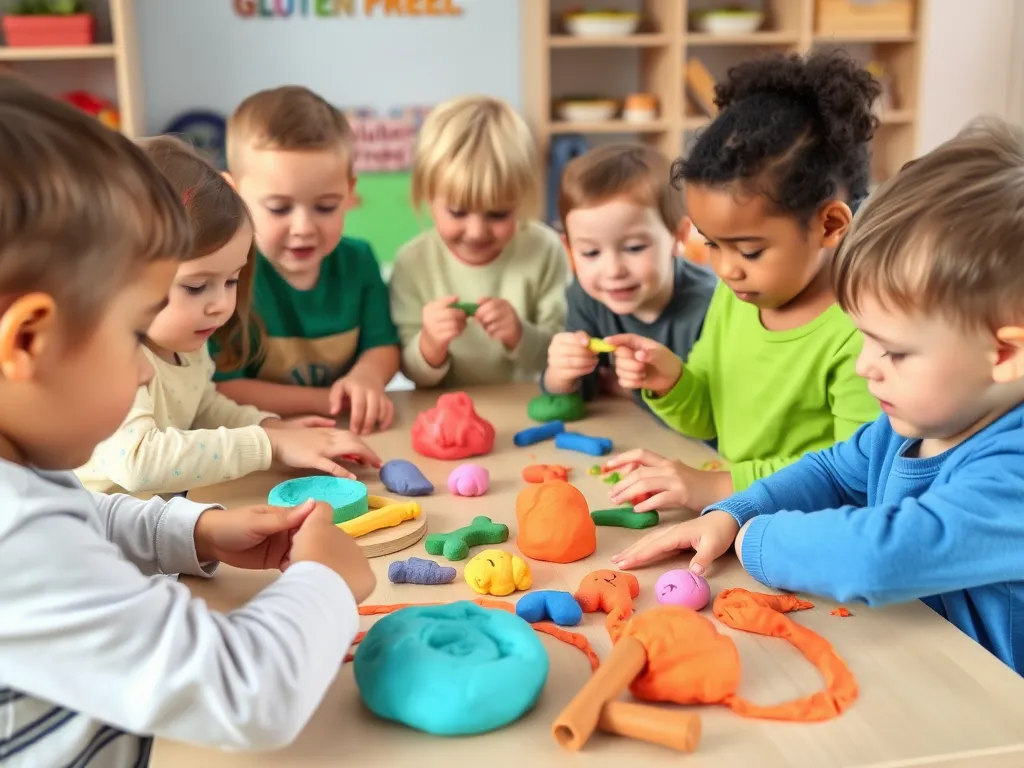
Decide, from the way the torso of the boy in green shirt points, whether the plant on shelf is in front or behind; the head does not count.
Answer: behind

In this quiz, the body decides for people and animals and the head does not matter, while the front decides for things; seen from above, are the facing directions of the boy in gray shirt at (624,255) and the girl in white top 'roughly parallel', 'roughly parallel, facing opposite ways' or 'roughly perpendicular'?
roughly perpendicular

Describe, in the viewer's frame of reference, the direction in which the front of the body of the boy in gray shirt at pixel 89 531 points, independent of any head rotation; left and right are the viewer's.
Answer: facing to the right of the viewer

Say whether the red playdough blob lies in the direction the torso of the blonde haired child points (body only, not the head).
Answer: yes

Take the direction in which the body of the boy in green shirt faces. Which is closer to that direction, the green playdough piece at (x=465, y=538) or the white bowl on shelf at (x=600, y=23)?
the green playdough piece

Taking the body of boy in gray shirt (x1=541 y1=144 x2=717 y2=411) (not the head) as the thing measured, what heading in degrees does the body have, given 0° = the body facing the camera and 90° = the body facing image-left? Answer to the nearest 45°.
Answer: approximately 45°
